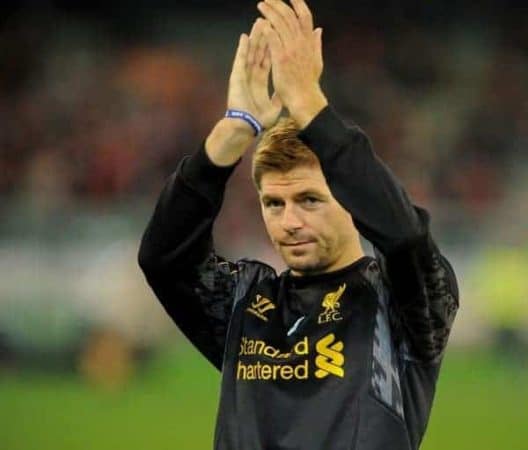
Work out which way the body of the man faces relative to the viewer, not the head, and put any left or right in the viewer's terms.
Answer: facing the viewer and to the left of the viewer
